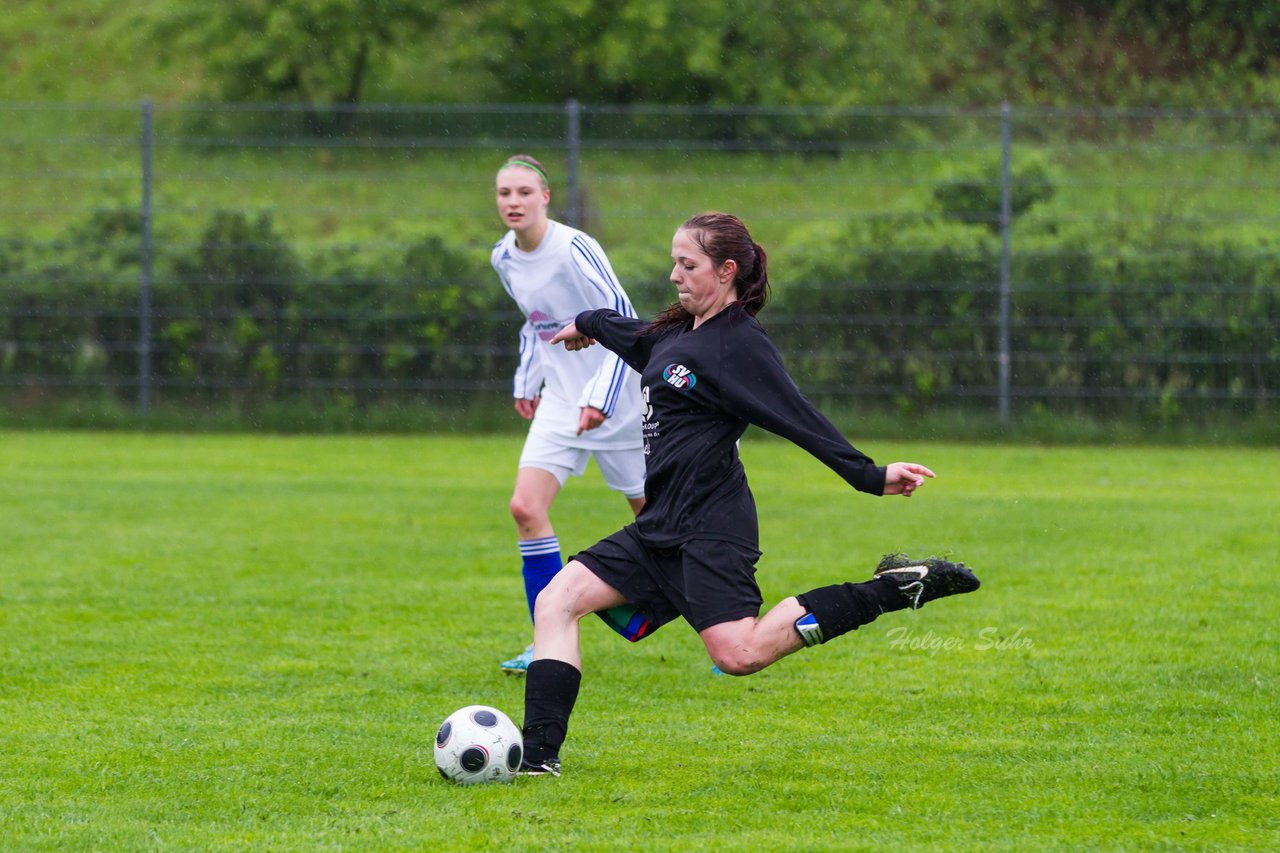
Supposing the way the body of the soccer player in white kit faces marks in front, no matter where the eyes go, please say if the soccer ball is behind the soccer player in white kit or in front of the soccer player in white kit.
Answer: in front

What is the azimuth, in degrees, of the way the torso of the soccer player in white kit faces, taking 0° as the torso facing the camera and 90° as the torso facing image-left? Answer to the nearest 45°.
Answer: approximately 45°

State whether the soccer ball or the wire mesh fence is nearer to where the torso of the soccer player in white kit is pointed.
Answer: the soccer ball

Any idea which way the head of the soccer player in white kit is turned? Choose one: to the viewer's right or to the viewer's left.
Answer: to the viewer's left

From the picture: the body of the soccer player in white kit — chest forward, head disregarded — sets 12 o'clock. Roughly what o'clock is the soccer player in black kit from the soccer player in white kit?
The soccer player in black kit is roughly at 10 o'clock from the soccer player in white kit.

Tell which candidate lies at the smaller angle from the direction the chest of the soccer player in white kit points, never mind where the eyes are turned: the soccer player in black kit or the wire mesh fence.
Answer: the soccer player in black kit

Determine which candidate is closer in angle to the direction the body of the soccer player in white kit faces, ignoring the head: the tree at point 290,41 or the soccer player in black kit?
the soccer player in black kit

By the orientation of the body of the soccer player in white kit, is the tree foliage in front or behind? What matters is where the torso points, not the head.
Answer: behind

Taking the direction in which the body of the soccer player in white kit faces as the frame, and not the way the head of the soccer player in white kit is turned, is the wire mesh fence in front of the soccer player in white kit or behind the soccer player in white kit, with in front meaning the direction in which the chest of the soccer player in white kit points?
behind
